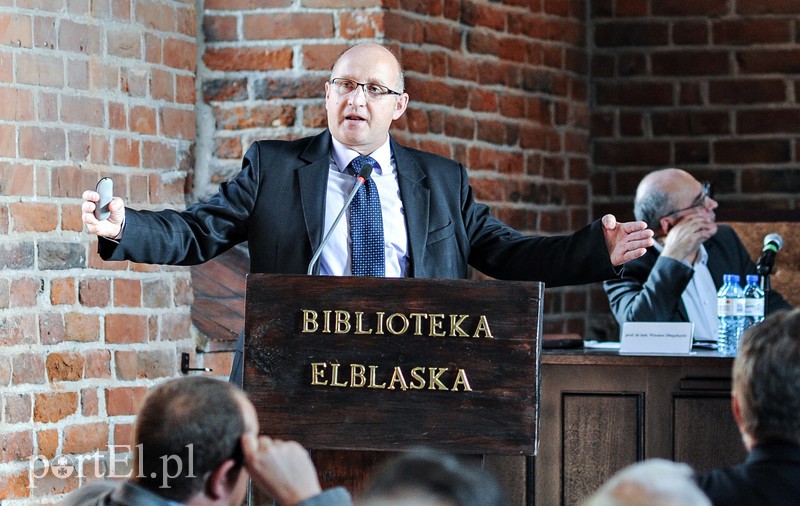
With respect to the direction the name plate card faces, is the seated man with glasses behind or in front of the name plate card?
behind

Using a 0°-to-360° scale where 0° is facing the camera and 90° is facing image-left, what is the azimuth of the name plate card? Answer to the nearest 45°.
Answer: approximately 0°

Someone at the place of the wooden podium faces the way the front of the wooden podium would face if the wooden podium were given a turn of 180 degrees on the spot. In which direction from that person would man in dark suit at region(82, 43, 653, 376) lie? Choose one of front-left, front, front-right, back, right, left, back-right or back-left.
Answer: front

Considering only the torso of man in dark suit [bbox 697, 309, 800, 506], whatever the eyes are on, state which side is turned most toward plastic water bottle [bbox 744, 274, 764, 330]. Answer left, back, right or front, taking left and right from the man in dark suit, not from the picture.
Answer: front

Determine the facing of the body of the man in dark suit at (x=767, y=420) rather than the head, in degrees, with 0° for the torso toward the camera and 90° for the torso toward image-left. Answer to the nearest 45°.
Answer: approximately 180°

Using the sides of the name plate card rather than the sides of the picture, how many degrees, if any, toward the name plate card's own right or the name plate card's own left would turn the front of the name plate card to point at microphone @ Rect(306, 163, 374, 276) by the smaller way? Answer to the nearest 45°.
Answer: approximately 45° to the name plate card's own right

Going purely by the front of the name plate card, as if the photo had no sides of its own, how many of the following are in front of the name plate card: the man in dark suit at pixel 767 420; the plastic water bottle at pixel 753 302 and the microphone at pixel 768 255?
1

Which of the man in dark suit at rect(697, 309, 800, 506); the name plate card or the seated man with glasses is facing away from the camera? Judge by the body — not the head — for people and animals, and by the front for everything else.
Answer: the man in dark suit

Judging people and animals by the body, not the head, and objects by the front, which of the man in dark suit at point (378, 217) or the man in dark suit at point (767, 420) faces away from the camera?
the man in dark suit at point (767, 420)

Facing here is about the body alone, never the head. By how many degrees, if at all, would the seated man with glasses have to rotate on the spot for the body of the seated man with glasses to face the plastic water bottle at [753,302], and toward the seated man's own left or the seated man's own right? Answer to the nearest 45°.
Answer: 0° — they already face it

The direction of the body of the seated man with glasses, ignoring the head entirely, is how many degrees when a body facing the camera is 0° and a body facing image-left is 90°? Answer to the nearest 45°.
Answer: approximately 315°

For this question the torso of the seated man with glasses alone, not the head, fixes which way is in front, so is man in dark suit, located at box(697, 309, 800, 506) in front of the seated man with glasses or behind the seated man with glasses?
in front

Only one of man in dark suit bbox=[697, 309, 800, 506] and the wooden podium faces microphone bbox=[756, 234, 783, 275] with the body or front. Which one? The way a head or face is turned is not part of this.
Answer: the man in dark suit

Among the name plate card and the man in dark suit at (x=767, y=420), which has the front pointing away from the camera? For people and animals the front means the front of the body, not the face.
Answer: the man in dark suit
